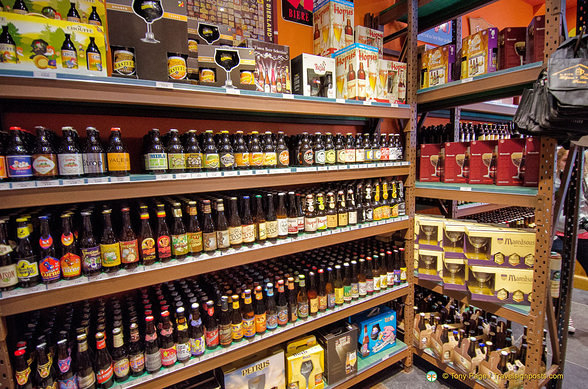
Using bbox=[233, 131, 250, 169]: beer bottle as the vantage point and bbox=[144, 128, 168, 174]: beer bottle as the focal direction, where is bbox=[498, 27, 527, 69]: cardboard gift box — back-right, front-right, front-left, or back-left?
back-left

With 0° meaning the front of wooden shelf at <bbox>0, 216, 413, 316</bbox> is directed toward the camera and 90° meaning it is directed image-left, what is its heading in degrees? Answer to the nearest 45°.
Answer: approximately 315°

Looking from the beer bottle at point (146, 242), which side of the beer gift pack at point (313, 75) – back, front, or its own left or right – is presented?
right

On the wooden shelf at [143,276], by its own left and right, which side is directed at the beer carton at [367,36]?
left

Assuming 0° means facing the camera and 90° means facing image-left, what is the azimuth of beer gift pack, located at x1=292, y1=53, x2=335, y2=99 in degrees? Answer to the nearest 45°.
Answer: approximately 315°

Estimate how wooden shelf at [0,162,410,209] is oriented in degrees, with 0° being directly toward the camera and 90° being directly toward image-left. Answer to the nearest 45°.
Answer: approximately 315°

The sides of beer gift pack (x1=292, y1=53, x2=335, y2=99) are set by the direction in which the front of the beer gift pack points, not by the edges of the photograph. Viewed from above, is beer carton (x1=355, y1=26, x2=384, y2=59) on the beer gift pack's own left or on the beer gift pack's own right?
on the beer gift pack's own left
